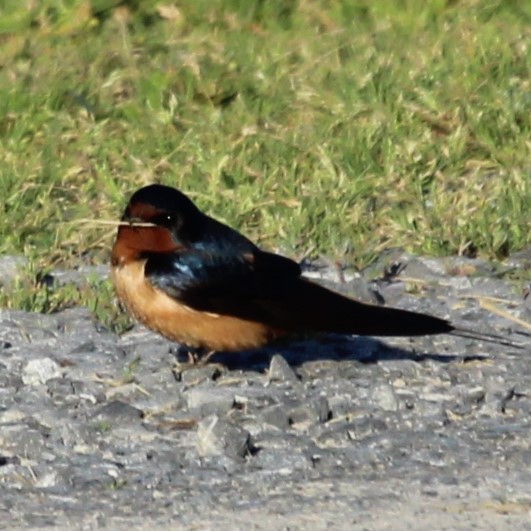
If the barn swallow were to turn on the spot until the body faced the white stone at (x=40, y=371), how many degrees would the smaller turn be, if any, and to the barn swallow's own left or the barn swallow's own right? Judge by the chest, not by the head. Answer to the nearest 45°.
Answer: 0° — it already faces it

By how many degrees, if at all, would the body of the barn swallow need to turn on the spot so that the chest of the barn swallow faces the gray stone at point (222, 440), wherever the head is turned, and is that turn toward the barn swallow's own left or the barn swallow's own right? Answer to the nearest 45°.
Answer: approximately 90° to the barn swallow's own left

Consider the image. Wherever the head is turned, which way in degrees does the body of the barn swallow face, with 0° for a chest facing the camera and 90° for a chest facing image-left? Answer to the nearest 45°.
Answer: approximately 90°
